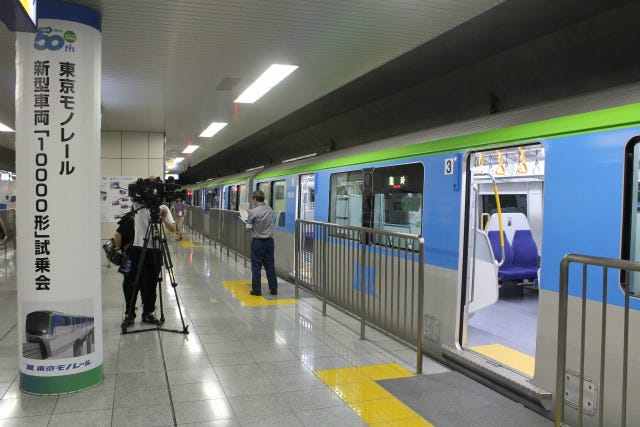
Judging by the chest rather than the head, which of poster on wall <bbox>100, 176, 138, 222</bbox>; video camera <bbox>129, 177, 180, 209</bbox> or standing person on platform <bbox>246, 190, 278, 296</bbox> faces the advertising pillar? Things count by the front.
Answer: the poster on wall

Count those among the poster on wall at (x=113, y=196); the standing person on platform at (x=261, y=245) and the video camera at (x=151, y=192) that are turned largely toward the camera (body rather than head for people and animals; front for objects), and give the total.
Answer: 1

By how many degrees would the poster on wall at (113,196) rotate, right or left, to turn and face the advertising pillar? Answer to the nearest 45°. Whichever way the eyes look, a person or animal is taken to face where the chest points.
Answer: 0° — it already faces it

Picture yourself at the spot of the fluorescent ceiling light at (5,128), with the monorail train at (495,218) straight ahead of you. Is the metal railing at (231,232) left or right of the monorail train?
left

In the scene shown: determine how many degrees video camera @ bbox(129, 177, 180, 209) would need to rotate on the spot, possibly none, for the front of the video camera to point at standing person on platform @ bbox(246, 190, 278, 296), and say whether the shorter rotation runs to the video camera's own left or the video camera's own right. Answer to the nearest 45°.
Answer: approximately 45° to the video camera's own left

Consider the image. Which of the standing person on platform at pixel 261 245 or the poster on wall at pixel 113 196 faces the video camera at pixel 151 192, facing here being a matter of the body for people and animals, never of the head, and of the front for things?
the poster on wall

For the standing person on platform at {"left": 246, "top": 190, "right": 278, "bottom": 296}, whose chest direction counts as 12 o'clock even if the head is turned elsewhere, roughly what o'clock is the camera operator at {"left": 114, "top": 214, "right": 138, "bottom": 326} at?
The camera operator is roughly at 9 o'clock from the standing person on platform.

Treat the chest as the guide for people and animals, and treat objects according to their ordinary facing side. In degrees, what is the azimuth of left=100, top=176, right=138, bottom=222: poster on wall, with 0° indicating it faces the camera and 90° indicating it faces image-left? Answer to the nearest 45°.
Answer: approximately 0°

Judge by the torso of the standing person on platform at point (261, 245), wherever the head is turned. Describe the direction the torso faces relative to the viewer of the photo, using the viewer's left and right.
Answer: facing away from the viewer and to the left of the viewer

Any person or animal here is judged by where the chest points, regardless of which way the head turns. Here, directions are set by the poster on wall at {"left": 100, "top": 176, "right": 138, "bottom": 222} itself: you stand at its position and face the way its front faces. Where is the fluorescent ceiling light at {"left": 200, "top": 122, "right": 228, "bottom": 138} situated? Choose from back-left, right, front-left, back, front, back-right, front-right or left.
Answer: left

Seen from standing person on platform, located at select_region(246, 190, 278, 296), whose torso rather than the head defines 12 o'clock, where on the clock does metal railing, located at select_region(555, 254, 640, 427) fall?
The metal railing is roughly at 7 o'clock from the standing person on platform.
